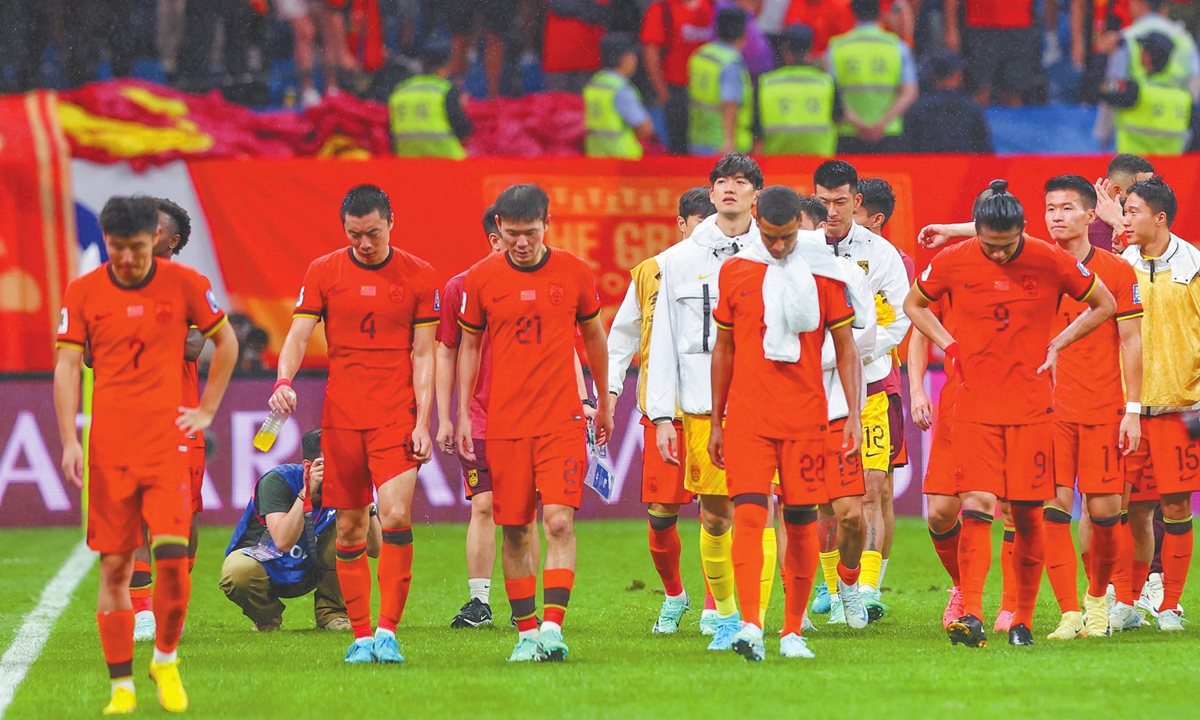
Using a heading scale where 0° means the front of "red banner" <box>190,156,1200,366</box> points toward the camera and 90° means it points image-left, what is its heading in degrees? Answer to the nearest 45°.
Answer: approximately 0°

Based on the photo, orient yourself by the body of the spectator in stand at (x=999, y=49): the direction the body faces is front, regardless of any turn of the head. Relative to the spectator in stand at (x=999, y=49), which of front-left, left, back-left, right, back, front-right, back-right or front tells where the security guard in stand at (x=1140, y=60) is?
left

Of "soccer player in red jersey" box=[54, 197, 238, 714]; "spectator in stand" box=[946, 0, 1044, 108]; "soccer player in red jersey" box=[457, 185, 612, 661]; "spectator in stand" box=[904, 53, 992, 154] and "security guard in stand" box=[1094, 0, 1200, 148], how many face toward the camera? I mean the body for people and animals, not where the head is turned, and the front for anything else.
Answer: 4

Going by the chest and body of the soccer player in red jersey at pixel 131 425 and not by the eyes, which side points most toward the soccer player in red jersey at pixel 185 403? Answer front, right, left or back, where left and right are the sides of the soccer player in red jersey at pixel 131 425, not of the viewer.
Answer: back

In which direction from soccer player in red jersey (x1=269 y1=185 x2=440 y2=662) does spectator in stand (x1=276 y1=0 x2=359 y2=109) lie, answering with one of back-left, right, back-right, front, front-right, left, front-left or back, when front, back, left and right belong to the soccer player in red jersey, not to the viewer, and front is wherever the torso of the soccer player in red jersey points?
back

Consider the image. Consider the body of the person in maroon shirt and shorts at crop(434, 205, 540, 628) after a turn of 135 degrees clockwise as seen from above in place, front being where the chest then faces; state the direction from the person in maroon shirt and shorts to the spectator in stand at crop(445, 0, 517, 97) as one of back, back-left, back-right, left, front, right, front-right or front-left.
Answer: front

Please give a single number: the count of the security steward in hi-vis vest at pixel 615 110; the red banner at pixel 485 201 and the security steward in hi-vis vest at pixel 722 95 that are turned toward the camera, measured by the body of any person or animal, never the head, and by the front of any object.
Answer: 1
